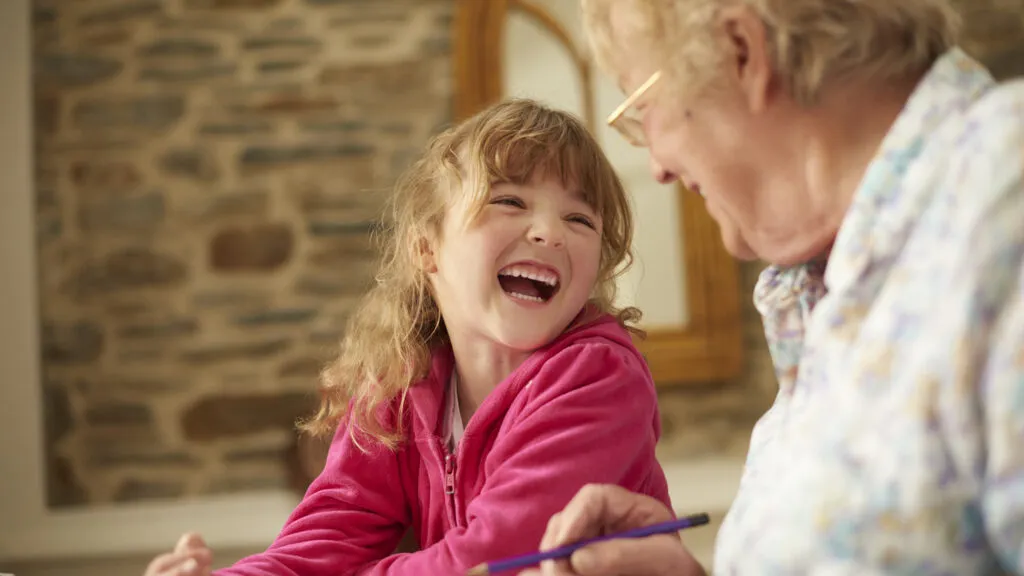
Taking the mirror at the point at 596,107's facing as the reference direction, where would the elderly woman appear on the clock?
The elderly woman is roughly at 12 o'clock from the mirror.

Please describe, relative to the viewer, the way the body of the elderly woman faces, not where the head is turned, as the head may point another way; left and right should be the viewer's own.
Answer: facing to the left of the viewer

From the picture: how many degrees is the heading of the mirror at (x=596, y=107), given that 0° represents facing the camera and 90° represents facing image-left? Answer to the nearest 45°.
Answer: approximately 0°

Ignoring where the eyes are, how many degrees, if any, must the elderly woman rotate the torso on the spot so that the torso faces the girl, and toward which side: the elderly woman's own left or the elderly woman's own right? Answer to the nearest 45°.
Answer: approximately 45° to the elderly woman's own right

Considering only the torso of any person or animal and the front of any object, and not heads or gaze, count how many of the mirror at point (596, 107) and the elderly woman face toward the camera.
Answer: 1

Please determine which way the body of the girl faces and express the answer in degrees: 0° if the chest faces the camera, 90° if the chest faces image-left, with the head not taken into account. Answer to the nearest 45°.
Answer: approximately 45°

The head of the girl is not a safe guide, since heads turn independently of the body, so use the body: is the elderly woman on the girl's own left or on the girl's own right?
on the girl's own left

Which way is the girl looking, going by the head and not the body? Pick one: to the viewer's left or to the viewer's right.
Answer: to the viewer's right

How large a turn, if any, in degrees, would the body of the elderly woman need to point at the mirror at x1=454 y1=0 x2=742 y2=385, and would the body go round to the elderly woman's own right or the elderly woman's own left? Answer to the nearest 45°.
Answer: approximately 90° to the elderly woman's own right

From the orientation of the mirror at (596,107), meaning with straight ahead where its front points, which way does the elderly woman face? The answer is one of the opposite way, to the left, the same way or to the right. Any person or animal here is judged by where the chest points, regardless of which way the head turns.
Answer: to the right
